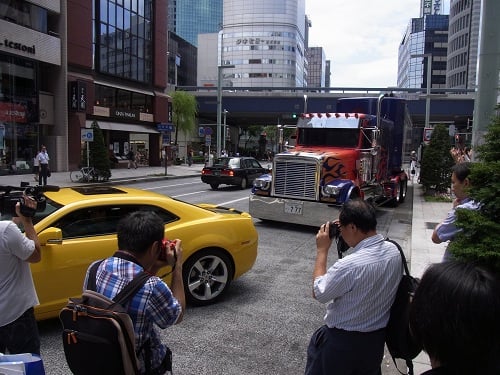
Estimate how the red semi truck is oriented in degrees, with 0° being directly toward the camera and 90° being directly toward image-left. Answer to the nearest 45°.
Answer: approximately 45°

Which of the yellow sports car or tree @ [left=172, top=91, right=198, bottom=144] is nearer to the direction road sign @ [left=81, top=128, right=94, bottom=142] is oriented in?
the yellow sports car

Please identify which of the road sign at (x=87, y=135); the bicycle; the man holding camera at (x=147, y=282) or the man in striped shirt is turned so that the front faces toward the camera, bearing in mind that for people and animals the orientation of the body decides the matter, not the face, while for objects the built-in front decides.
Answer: the road sign

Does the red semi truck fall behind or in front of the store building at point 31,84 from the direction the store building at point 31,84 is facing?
in front

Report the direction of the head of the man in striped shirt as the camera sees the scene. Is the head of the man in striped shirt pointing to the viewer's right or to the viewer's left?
to the viewer's left

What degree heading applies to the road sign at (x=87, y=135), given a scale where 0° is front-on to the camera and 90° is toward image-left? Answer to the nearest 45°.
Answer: approximately 0°

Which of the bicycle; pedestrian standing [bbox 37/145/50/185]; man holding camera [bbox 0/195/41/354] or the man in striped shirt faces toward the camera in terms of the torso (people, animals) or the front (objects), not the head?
the pedestrian standing

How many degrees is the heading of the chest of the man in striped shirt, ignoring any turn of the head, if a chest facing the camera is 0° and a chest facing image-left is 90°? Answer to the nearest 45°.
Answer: approximately 135°

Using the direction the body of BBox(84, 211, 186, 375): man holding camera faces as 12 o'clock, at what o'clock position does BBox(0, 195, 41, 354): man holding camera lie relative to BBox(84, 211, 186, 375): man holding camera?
BBox(0, 195, 41, 354): man holding camera is roughly at 9 o'clock from BBox(84, 211, 186, 375): man holding camera.

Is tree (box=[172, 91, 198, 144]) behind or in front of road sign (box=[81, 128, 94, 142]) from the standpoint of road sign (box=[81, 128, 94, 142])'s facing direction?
behind

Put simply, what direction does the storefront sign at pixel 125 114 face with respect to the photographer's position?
facing the viewer and to the right of the viewer

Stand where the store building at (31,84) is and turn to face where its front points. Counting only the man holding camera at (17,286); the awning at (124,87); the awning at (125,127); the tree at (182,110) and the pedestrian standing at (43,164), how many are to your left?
3

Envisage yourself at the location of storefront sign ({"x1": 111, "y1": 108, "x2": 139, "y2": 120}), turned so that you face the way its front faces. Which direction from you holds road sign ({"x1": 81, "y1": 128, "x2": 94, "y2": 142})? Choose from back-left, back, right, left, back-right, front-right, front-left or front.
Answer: front-right
